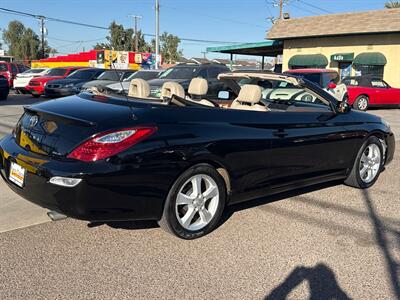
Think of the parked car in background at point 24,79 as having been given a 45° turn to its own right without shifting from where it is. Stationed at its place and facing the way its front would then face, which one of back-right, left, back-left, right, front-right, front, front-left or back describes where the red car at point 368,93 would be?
back-left

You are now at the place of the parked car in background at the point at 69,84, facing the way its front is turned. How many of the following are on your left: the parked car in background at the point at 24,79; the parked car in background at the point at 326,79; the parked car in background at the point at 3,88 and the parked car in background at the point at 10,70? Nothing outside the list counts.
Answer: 1

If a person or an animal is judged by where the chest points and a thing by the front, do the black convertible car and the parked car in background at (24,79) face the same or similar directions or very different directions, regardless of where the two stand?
very different directions

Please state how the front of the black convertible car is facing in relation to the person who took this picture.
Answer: facing away from the viewer and to the right of the viewer

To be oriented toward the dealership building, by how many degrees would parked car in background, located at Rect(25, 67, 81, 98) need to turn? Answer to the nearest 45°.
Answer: approximately 135° to its left

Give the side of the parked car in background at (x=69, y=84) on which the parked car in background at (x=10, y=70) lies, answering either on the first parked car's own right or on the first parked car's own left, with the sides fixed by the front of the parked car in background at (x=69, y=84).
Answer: on the first parked car's own right

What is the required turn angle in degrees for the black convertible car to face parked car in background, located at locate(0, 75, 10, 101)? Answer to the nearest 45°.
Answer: approximately 90° to its left

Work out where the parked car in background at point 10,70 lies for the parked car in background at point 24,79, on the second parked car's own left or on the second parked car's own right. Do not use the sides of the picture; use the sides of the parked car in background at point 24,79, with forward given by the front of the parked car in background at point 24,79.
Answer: on the second parked car's own right

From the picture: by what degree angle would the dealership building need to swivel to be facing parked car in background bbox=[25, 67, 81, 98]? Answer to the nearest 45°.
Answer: approximately 45° to its right

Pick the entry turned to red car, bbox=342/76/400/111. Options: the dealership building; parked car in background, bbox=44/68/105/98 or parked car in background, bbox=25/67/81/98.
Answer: the dealership building
